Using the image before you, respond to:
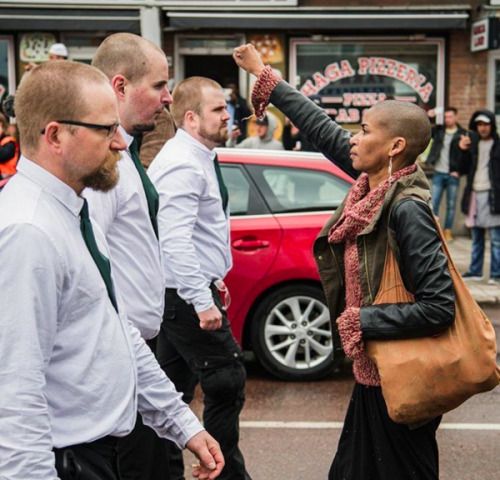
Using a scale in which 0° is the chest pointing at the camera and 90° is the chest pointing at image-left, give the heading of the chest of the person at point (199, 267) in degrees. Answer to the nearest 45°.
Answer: approximately 270°

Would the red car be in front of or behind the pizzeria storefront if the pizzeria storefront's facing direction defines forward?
in front

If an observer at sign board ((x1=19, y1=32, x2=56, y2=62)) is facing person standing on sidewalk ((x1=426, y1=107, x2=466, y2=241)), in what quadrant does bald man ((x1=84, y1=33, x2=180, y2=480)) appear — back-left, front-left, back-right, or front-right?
front-right

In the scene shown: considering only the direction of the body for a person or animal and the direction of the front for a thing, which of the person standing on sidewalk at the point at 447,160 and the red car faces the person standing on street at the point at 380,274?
the person standing on sidewalk at the point at 447,160

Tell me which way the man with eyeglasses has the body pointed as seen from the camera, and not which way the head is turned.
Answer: to the viewer's right

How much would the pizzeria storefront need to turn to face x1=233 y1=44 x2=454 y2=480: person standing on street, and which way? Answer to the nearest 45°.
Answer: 0° — it already faces them

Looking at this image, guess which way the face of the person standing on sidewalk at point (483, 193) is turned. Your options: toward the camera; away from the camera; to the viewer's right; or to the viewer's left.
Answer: toward the camera

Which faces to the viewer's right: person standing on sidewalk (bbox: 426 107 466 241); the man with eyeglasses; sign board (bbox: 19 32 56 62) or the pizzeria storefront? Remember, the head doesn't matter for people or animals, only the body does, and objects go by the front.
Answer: the man with eyeglasses

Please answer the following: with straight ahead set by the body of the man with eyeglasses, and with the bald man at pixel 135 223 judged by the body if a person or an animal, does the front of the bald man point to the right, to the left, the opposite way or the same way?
the same way

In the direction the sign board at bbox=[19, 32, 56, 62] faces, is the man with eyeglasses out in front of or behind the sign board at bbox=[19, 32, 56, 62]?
in front

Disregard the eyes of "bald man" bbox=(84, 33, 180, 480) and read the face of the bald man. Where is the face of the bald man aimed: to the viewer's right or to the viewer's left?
to the viewer's right

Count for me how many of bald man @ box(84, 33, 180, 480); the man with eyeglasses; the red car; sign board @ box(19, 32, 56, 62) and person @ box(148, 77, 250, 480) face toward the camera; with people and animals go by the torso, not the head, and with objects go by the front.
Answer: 1

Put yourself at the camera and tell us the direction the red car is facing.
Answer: facing to the left of the viewer

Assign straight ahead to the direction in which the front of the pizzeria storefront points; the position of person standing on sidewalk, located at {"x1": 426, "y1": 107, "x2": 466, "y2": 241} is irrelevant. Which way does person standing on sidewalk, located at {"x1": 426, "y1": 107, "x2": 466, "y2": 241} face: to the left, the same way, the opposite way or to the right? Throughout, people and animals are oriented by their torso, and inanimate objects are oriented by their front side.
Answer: the same way

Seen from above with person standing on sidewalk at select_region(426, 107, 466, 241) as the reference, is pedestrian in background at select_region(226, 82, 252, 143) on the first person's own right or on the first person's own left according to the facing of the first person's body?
on the first person's own right

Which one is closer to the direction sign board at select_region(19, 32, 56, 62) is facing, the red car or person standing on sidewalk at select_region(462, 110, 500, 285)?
the red car

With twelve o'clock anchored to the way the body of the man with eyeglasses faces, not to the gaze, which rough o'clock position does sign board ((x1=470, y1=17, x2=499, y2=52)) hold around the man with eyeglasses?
The sign board is roughly at 10 o'clock from the man with eyeglasses.

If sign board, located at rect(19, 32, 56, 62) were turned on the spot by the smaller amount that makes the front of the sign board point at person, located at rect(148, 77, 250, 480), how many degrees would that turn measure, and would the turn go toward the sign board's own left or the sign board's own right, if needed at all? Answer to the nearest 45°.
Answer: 0° — it already faces them

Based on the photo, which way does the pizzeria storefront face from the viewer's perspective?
toward the camera

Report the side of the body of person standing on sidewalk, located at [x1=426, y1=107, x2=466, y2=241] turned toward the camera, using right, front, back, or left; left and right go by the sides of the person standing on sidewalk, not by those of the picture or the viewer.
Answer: front

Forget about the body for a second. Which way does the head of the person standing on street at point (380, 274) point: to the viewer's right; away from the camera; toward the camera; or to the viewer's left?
to the viewer's left

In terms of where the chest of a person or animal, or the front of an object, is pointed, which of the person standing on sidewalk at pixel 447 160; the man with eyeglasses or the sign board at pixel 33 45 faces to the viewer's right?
the man with eyeglasses
